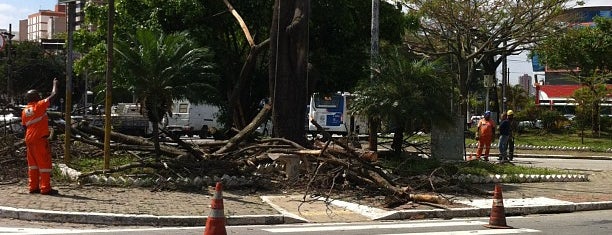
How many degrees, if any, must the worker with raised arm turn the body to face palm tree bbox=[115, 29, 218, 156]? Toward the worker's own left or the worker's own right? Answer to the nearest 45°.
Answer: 0° — they already face it

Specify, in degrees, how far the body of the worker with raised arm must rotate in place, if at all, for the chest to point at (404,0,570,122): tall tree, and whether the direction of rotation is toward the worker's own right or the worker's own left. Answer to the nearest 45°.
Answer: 0° — they already face it

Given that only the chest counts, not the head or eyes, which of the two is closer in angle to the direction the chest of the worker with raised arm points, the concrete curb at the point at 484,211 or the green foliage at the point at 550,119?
the green foliage

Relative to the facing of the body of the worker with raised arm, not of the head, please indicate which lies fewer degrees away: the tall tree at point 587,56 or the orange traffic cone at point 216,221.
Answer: the tall tree

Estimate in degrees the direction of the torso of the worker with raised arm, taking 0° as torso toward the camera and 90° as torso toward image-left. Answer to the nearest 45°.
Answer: approximately 225°

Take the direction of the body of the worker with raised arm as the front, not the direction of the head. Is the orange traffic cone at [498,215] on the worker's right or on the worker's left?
on the worker's right

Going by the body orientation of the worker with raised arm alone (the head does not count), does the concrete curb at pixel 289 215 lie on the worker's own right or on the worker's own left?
on the worker's own right

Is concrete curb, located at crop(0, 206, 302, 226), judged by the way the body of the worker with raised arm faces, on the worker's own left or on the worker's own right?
on the worker's own right
